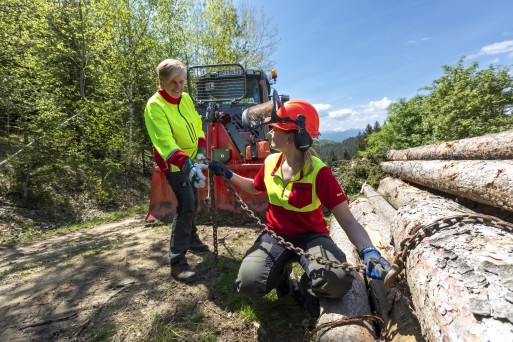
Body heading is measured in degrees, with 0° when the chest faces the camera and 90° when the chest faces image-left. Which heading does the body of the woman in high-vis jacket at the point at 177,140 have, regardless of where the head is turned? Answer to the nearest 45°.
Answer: approximately 315°

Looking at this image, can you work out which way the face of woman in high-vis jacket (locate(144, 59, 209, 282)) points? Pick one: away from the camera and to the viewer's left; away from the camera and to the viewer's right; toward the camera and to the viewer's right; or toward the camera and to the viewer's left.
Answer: toward the camera and to the viewer's right

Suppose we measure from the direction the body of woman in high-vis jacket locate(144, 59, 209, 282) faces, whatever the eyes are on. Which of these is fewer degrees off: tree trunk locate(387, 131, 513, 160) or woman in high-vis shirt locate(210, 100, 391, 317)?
the woman in high-vis shirt

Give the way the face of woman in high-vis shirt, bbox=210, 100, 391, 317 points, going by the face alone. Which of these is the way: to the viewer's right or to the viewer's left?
to the viewer's left

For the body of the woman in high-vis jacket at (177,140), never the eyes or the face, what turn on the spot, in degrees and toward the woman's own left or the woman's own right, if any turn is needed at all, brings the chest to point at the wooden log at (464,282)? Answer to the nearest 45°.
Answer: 0° — they already face it

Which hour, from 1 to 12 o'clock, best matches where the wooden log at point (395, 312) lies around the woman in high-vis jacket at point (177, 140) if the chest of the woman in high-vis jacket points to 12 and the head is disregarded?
The wooden log is roughly at 12 o'clock from the woman in high-vis jacket.

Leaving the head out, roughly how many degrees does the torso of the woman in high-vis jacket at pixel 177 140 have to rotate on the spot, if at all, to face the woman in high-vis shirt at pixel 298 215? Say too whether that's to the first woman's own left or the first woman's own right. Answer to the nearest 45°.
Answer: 0° — they already face them

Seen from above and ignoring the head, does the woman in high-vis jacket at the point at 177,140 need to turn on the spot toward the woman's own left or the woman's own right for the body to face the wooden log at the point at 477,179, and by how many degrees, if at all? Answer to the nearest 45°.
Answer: approximately 45° to the woman's own left
